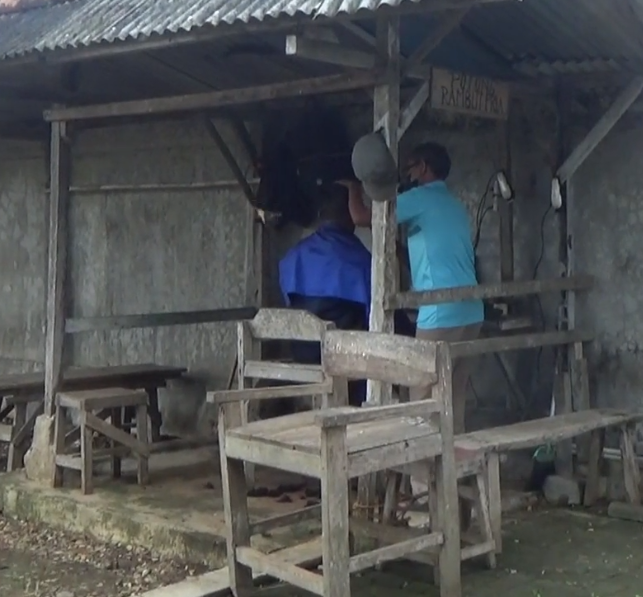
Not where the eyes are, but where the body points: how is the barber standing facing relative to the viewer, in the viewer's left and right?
facing away from the viewer and to the left of the viewer

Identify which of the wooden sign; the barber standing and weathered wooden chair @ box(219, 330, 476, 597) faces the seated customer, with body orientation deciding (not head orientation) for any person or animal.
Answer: the barber standing

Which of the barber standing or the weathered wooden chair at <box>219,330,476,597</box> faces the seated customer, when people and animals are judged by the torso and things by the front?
the barber standing

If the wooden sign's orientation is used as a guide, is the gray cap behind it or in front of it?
in front

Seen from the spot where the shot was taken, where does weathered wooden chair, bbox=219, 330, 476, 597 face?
facing the viewer and to the left of the viewer

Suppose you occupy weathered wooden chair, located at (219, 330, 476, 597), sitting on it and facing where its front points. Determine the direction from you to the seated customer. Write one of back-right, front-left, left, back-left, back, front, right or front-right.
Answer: back-right

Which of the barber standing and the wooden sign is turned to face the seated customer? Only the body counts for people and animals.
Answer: the barber standing

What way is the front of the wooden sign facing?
toward the camera

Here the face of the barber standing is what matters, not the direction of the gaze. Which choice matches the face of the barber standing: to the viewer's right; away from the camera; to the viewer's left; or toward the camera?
to the viewer's left

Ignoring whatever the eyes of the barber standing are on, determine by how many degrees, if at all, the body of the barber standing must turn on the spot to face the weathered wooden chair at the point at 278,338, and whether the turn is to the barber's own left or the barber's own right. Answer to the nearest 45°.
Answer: approximately 45° to the barber's own left

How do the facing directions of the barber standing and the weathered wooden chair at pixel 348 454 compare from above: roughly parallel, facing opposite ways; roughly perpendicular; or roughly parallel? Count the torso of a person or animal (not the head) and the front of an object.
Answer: roughly perpendicular

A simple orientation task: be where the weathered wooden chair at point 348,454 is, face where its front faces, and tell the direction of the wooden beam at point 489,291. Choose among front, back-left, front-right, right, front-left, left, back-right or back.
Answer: back
